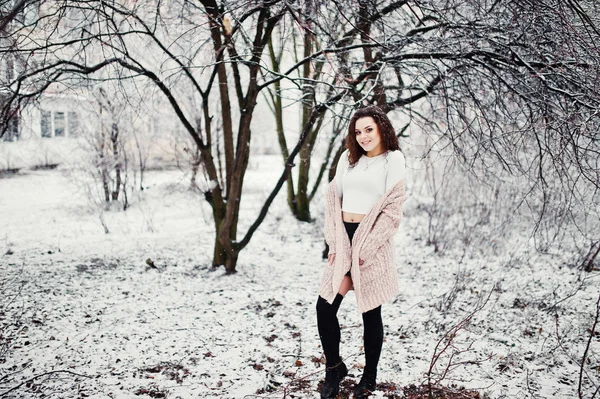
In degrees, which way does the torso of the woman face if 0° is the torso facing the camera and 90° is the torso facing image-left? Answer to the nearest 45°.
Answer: approximately 45°

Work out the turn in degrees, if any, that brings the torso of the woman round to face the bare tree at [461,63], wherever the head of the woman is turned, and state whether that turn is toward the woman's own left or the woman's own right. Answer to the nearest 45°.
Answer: approximately 180°
